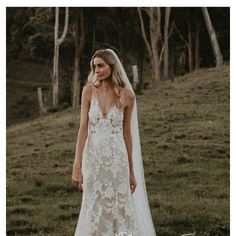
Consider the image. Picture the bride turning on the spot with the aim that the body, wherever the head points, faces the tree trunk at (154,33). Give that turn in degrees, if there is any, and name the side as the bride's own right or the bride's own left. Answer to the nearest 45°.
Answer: approximately 180°

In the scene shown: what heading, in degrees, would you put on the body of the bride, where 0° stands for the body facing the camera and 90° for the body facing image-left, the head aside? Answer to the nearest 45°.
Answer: approximately 0°

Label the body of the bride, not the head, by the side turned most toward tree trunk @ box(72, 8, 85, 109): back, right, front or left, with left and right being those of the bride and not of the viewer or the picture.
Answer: back
